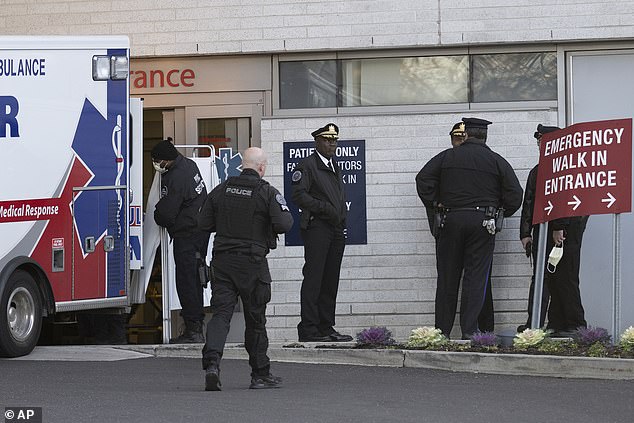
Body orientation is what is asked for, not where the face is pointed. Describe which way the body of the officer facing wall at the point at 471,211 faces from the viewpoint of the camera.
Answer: away from the camera

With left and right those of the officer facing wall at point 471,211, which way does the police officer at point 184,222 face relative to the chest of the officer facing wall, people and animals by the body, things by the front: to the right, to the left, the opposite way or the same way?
to the left

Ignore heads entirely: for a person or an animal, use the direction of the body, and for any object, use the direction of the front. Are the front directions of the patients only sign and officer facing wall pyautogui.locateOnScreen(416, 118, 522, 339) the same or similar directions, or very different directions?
very different directions

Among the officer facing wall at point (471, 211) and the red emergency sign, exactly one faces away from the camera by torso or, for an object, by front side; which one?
the officer facing wall

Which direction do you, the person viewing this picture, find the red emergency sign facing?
facing the viewer and to the left of the viewer

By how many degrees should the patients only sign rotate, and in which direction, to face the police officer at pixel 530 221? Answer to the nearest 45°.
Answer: approximately 45° to its left

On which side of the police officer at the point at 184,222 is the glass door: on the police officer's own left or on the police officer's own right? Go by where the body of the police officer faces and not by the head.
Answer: on the police officer's own right

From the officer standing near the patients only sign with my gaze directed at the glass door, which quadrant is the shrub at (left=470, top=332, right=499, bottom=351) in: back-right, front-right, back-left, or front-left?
back-right

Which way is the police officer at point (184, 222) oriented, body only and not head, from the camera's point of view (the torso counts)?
to the viewer's left

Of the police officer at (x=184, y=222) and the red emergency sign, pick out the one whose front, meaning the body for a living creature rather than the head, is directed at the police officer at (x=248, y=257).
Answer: the red emergency sign

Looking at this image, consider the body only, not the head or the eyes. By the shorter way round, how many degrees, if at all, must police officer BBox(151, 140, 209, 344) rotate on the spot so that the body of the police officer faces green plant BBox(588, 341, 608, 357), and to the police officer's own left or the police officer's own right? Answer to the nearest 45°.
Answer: approximately 135° to the police officer's own left

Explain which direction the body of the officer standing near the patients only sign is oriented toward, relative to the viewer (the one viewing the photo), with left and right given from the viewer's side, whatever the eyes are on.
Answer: facing the viewer and to the right of the viewer

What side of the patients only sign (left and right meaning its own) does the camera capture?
front

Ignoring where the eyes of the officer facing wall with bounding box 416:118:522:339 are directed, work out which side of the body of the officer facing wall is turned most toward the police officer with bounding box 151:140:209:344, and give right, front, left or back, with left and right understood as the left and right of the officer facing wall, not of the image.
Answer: left

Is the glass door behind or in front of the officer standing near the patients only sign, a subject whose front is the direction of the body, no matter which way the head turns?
behind
